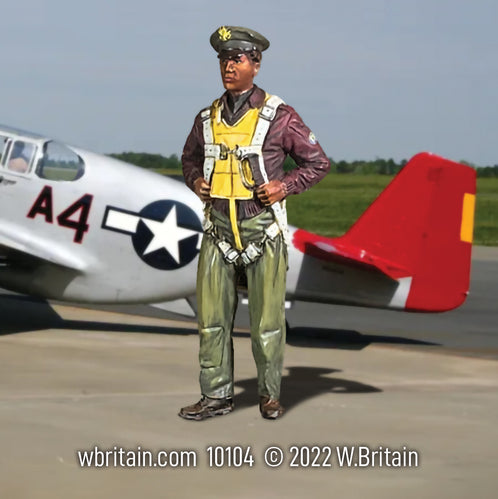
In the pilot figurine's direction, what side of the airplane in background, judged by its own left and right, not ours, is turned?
left

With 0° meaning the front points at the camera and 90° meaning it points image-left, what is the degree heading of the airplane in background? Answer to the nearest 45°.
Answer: approximately 90°
